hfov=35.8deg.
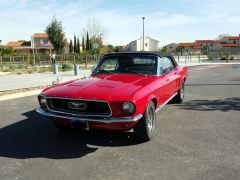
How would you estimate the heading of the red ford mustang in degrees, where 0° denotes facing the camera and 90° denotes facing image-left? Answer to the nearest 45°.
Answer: approximately 45°

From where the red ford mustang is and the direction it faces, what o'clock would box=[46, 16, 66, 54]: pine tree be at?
The pine tree is roughly at 4 o'clock from the red ford mustang.

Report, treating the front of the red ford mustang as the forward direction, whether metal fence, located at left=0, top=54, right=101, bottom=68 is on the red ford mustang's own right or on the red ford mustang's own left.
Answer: on the red ford mustang's own right
